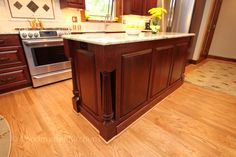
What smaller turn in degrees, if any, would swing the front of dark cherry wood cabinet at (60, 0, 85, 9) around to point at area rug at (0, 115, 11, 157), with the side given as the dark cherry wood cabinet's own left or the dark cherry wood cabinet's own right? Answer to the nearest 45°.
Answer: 0° — it already faces it

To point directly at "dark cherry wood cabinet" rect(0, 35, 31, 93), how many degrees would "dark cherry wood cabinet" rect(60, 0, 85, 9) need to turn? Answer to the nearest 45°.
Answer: approximately 45° to its right

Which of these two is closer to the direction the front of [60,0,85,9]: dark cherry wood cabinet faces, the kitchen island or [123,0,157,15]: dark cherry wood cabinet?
the kitchen island

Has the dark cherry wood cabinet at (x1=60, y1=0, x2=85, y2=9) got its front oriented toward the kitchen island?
yes

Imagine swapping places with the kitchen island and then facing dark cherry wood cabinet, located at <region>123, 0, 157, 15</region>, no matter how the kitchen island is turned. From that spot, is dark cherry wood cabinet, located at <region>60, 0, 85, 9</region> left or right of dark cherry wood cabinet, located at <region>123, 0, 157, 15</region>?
left

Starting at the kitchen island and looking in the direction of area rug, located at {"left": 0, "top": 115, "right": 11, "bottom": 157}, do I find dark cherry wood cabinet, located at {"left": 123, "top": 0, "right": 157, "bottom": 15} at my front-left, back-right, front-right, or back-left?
back-right

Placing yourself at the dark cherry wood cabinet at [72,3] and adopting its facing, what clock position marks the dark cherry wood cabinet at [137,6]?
the dark cherry wood cabinet at [137,6] is roughly at 8 o'clock from the dark cherry wood cabinet at [72,3].

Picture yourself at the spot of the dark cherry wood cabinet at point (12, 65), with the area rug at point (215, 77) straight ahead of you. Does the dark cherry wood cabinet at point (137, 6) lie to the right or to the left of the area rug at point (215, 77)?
left

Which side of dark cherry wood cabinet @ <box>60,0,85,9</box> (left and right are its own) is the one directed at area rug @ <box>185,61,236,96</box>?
left

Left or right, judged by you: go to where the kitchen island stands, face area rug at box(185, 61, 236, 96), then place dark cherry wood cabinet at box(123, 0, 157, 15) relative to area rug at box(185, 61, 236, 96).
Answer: left

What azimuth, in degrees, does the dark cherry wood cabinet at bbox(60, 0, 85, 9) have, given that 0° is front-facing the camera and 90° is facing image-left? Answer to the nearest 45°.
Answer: approximately 0°

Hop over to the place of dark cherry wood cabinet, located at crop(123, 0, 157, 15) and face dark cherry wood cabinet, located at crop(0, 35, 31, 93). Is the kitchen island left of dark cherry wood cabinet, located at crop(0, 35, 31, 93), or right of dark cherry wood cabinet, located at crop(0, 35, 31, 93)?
left
